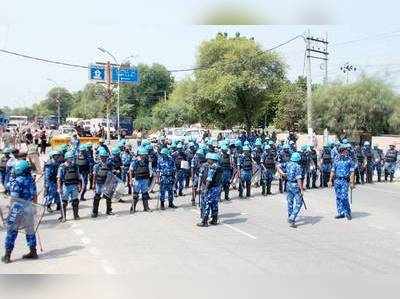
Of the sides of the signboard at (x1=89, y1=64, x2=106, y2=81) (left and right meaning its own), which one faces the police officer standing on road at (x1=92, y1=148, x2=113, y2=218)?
front

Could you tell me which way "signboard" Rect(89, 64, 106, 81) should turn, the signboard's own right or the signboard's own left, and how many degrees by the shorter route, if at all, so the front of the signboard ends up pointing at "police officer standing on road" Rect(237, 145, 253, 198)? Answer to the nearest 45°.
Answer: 0° — it already faces them

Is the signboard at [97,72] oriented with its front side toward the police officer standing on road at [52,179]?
yes

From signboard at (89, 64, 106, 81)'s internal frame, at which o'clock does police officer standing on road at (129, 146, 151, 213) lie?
The police officer standing on road is roughly at 12 o'clock from the signboard.

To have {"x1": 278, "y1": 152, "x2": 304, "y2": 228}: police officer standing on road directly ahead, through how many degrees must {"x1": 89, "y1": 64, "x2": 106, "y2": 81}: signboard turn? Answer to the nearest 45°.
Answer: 0° — it already faces them

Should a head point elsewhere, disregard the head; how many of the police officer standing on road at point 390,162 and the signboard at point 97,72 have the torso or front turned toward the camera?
2
